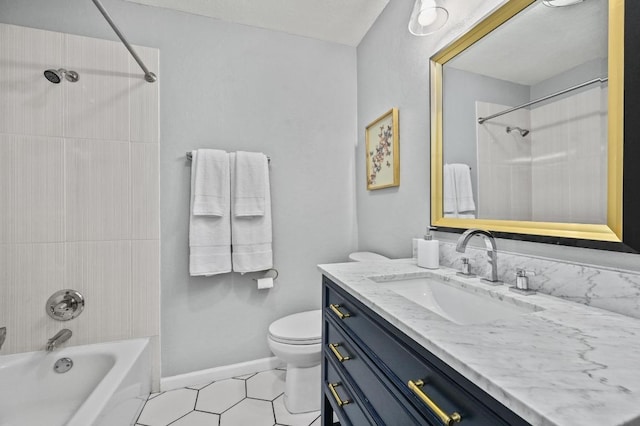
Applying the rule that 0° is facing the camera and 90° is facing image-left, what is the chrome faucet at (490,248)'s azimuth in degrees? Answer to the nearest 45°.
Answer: approximately 45°

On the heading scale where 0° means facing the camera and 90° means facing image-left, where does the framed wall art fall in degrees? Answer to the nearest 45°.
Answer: approximately 45°

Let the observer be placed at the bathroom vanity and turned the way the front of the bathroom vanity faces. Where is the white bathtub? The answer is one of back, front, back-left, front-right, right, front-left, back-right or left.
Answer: front-right

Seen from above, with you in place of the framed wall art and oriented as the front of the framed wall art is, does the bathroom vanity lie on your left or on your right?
on your left

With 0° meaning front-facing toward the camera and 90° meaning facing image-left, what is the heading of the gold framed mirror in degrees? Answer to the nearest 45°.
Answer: approximately 45°
